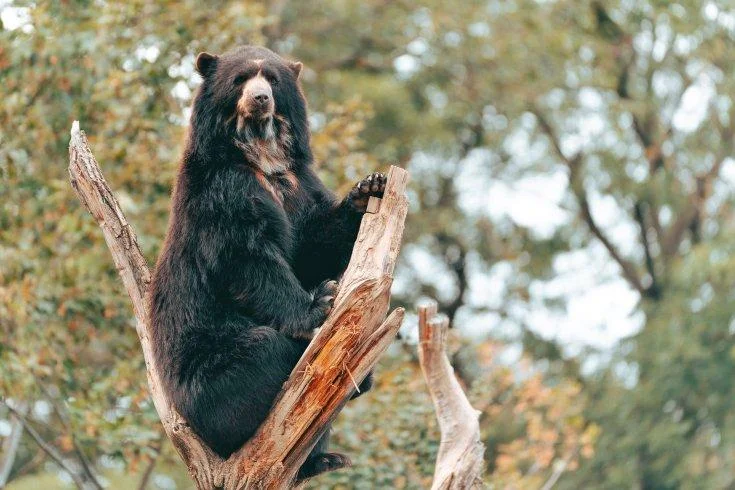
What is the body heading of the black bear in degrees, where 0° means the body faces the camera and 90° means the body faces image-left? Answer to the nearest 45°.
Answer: approximately 315°
